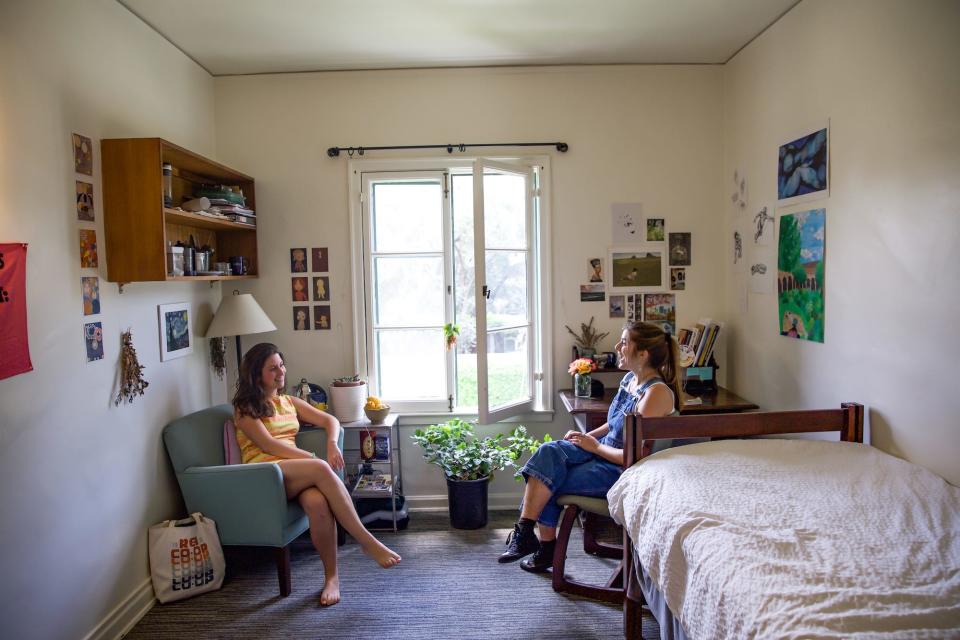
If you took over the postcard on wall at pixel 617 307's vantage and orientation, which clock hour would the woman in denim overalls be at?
The woman in denim overalls is roughly at 12 o'clock from the postcard on wall.

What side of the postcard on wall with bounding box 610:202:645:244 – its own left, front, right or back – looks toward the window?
right

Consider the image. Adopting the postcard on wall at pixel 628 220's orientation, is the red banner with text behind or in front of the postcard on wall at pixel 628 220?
in front

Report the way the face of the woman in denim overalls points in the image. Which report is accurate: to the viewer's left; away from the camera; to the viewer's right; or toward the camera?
to the viewer's left

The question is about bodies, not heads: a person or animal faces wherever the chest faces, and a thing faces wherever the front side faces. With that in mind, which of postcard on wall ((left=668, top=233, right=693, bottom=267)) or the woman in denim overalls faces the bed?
the postcard on wall

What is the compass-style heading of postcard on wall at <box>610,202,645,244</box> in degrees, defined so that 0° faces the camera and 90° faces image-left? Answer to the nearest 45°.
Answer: approximately 0°

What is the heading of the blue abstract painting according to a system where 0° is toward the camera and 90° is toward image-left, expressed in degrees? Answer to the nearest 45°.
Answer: approximately 45°

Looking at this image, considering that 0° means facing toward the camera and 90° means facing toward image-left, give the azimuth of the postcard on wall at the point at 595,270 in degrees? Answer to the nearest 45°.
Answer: approximately 0°

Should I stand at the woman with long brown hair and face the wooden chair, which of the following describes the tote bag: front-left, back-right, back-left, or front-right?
back-right
